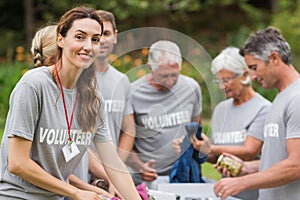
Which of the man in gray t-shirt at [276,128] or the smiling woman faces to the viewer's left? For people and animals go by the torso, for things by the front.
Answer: the man in gray t-shirt

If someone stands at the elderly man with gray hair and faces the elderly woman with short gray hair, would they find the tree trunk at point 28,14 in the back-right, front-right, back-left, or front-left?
back-left

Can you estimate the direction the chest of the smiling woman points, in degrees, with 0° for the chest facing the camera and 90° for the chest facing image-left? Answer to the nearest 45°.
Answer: approximately 315°

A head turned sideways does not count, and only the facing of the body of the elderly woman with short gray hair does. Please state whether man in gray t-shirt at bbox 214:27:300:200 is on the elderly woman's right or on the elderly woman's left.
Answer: on the elderly woman's left

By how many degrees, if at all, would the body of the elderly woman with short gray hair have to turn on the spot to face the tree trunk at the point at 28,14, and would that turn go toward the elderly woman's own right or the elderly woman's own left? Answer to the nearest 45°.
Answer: approximately 90° to the elderly woman's own right

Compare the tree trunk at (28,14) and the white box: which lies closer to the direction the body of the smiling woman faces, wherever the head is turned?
the white box

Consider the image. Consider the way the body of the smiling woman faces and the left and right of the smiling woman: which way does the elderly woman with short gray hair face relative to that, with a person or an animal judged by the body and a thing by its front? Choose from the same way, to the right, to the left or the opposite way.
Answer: to the right

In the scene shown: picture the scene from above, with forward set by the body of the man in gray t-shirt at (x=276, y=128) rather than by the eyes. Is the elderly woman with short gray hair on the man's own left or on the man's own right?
on the man's own right

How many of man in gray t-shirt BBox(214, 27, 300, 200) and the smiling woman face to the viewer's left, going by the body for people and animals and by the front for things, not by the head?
1

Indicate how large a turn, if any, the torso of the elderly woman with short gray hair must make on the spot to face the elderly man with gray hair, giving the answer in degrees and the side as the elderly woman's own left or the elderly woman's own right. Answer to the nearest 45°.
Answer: approximately 45° to the elderly woman's own right

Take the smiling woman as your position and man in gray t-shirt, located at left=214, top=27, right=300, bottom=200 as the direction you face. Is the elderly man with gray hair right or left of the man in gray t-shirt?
left

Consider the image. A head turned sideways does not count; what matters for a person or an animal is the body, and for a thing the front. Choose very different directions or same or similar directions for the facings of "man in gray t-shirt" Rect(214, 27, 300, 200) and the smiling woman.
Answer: very different directions

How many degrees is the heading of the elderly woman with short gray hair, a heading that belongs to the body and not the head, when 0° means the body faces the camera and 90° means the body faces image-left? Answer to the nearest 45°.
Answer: approximately 45°

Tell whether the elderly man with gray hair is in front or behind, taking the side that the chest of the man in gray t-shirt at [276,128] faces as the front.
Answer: in front

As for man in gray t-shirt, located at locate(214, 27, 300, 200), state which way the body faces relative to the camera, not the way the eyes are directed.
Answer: to the viewer's left
